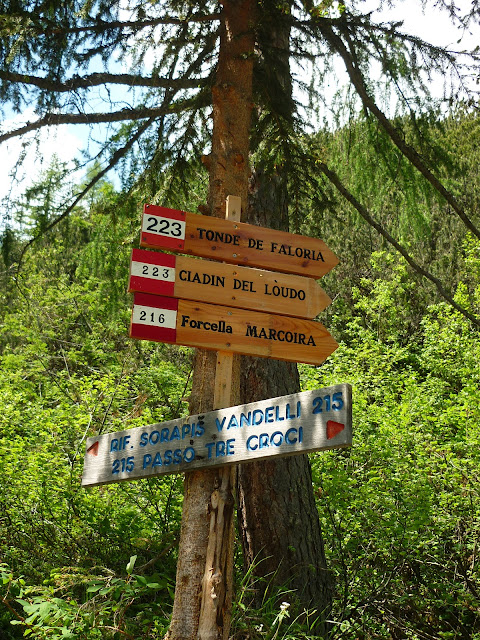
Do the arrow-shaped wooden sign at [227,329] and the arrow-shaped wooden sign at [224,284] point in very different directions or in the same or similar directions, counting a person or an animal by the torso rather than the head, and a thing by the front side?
same or similar directions

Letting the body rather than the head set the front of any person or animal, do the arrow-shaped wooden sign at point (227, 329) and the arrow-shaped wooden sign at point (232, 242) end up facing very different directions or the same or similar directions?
same or similar directions
